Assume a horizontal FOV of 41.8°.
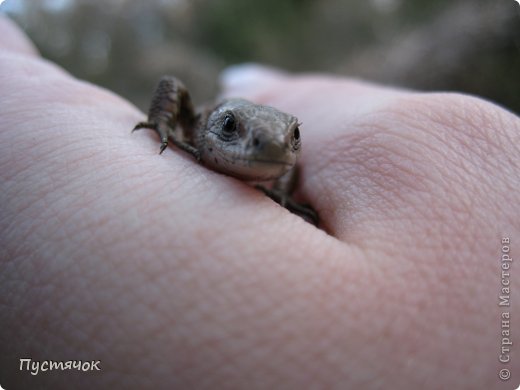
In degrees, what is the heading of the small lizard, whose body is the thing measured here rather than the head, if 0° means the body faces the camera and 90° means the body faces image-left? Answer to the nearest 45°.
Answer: approximately 315°
